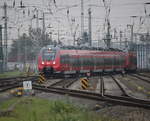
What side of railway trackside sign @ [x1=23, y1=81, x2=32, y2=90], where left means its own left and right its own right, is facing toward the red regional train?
back

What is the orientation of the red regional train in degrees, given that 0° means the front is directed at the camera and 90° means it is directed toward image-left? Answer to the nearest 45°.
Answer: approximately 45°

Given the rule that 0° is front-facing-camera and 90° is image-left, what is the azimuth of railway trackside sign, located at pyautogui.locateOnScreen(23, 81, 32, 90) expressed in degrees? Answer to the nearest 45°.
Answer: approximately 0°

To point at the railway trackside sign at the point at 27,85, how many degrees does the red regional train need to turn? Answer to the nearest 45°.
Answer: approximately 45° to its left
